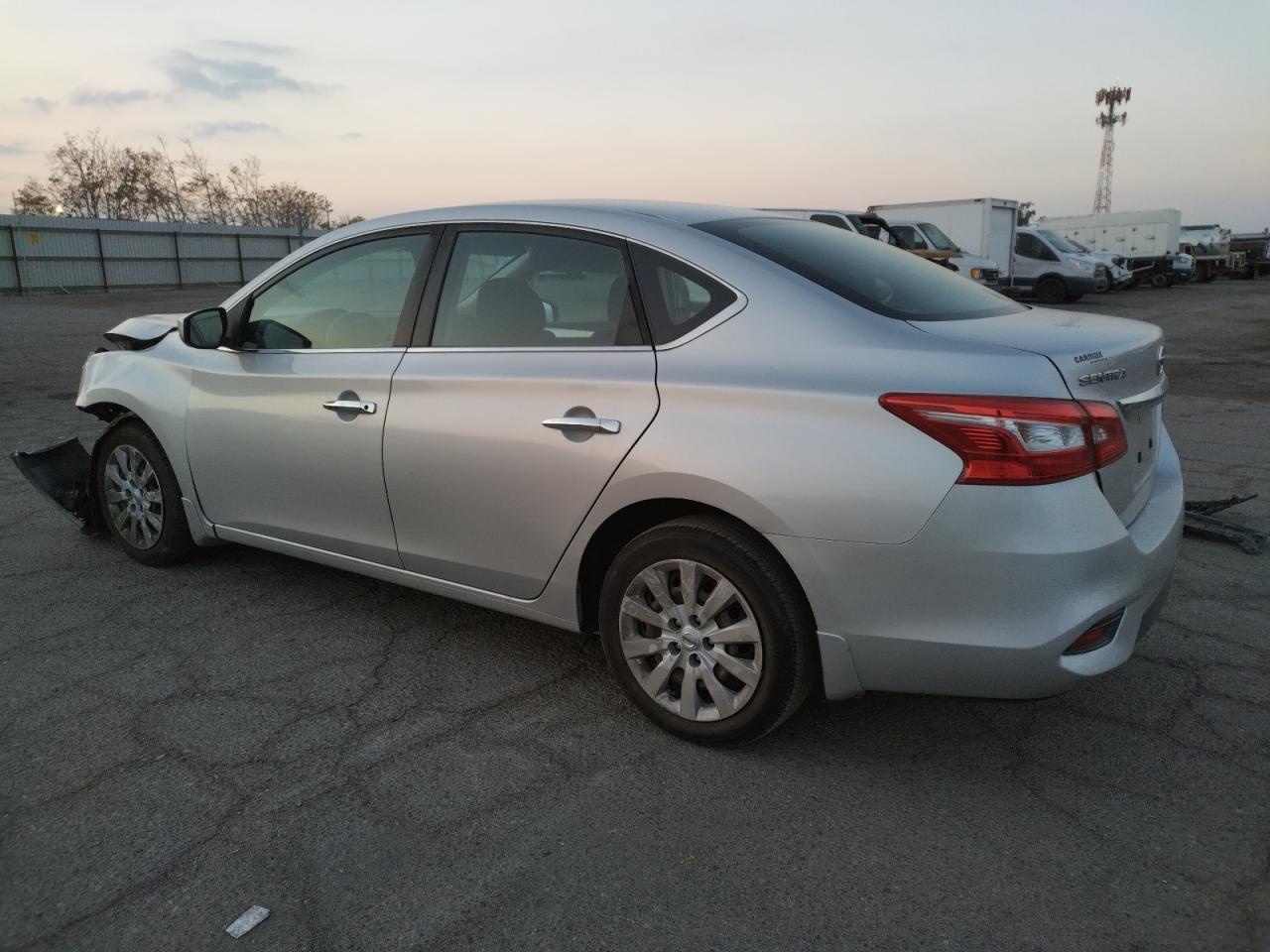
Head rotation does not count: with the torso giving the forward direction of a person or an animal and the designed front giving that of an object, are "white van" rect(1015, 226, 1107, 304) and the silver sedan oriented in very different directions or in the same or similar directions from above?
very different directions

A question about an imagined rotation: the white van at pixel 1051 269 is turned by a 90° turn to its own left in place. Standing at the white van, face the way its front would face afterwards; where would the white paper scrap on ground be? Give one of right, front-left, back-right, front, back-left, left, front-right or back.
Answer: back-right

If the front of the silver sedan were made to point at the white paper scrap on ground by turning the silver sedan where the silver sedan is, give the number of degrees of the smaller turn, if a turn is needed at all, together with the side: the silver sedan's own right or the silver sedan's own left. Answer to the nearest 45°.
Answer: approximately 90° to the silver sedan's own left

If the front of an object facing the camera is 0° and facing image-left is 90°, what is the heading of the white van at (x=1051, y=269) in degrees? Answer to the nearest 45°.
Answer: approximately 315°

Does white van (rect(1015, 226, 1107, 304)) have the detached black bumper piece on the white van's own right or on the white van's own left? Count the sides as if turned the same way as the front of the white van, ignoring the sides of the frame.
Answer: on the white van's own right

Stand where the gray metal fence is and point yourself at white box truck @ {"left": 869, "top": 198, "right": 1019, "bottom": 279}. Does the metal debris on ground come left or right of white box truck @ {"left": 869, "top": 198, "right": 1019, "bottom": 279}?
right

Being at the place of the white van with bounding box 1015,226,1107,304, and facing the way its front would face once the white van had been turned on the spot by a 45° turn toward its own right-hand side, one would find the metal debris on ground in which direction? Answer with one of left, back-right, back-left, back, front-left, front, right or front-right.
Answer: front

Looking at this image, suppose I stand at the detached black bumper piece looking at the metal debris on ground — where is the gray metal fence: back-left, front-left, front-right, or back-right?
back-left

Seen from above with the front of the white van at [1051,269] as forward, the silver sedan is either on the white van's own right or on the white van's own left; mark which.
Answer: on the white van's own right

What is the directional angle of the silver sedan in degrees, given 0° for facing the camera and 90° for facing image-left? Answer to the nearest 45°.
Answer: approximately 135°

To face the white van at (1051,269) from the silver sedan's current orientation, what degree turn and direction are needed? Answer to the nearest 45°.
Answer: approximately 90° to its right

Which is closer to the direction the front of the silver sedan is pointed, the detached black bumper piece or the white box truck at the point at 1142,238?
the detached black bumper piece
